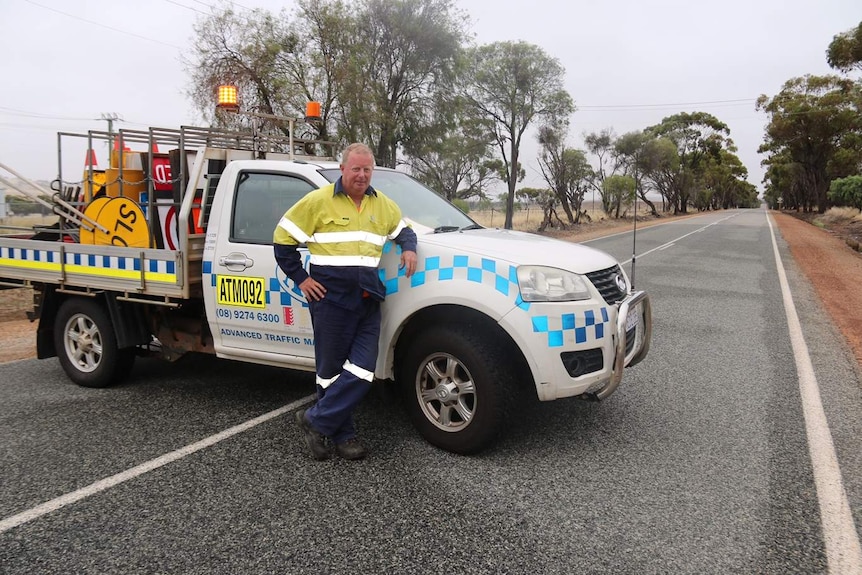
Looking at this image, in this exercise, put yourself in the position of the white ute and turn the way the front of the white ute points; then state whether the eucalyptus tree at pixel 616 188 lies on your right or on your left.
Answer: on your left

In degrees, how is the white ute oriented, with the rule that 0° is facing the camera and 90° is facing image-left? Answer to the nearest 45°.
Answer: approximately 315°

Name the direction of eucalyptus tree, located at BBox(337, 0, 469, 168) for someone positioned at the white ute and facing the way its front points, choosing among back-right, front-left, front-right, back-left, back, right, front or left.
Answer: back-left

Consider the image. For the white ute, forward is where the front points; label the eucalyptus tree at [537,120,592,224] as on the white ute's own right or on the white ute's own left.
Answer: on the white ute's own left

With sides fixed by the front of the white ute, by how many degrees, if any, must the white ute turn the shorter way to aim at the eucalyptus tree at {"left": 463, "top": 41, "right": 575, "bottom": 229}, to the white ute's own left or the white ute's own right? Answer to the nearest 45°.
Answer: approximately 135° to the white ute's own left

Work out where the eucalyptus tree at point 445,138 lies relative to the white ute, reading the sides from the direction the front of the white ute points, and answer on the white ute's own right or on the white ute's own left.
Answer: on the white ute's own left

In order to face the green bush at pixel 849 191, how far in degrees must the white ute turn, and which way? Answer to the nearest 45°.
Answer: approximately 90° to its left

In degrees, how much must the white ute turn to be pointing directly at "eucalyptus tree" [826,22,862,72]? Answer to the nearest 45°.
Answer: approximately 90° to its left
